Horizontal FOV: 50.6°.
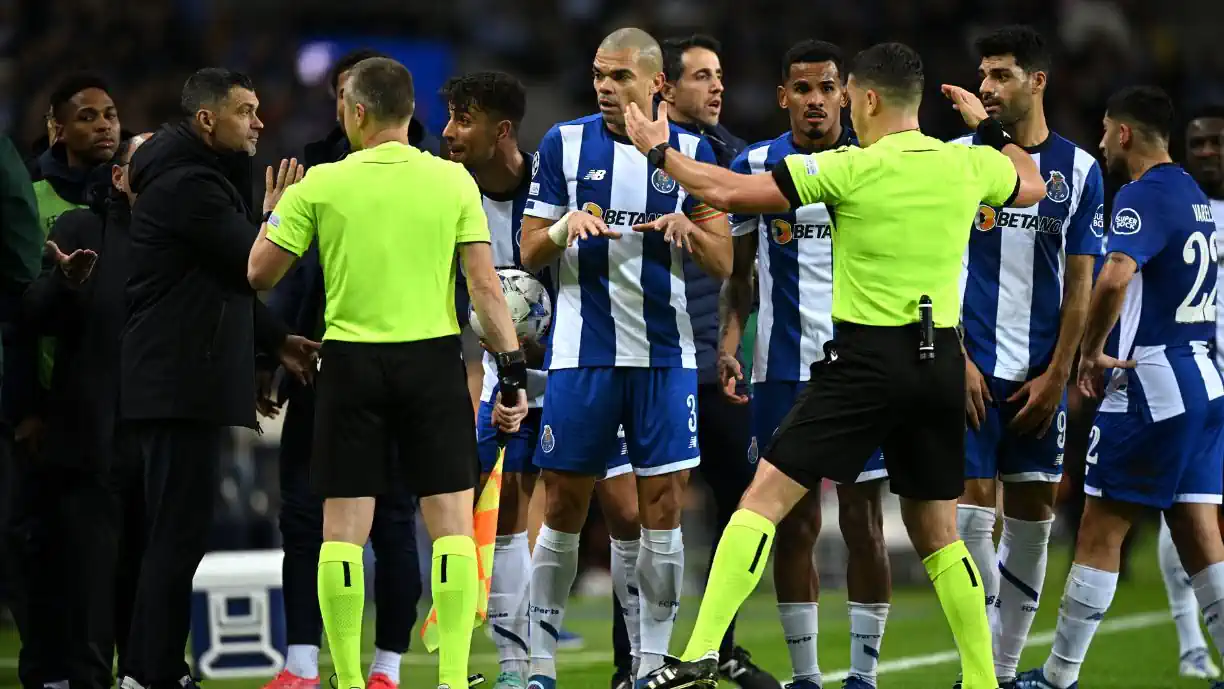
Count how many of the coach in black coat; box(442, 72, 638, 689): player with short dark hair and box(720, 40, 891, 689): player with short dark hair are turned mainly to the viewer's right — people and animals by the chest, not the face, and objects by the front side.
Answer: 1

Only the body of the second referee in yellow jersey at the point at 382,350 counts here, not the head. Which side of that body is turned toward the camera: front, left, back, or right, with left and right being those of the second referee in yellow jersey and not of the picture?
back

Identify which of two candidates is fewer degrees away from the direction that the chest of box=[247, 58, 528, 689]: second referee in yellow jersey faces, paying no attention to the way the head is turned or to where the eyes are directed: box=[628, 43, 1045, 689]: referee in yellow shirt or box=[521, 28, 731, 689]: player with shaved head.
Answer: the player with shaved head

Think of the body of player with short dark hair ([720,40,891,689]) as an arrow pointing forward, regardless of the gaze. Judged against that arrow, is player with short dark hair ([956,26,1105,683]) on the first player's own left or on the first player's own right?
on the first player's own left

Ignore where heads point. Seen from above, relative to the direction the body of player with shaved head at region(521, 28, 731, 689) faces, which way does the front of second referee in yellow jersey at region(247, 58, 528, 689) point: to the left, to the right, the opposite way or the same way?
the opposite way

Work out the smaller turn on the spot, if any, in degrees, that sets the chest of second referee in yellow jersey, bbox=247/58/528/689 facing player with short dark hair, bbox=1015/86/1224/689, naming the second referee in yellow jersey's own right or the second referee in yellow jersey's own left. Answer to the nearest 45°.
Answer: approximately 90° to the second referee in yellow jersey's own right

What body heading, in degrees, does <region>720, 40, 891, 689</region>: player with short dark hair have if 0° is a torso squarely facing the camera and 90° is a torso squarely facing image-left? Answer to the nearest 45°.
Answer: approximately 0°

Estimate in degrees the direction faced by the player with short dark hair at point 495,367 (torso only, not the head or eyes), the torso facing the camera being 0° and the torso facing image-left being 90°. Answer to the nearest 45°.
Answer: approximately 45°

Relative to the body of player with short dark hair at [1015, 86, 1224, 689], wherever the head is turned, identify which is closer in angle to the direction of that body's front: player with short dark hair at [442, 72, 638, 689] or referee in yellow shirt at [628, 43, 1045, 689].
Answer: the player with short dark hair

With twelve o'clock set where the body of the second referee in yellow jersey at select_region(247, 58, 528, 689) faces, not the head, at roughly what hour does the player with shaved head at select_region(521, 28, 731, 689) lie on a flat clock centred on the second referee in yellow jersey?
The player with shaved head is roughly at 2 o'clock from the second referee in yellow jersey.

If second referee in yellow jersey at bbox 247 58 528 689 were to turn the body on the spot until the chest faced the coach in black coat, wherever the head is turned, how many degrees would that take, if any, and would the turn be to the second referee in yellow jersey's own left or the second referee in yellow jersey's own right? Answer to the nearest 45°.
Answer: approximately 45° to the second referee in yellow jersey's own left

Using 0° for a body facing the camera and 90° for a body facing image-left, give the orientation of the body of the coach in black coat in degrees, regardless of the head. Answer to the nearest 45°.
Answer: approximately 270°
